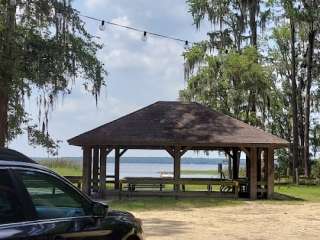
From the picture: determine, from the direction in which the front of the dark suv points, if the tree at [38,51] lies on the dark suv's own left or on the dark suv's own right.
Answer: on the dark suv's own left

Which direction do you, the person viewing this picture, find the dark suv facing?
facing away from the viewer and to the right of the viewer

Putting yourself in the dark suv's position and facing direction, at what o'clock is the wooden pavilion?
The wooden pavilion is roughly at 11 o'clock from the dark suv.

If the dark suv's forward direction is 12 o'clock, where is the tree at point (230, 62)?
The tree is roughly at 11 o'clock from the dark suv.
